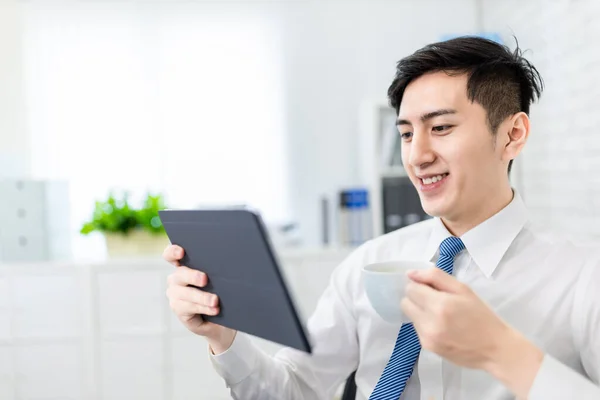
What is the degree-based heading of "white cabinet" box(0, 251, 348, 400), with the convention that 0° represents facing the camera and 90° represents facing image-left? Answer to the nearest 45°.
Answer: approximately 0°

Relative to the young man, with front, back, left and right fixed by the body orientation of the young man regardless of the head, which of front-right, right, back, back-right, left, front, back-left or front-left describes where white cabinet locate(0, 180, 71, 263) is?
right

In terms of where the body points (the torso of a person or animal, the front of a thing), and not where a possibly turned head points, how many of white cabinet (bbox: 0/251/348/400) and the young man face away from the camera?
0

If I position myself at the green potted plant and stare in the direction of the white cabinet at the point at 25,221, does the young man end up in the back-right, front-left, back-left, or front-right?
back-left

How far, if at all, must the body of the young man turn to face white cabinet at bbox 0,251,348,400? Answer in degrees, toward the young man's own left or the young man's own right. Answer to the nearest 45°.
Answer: approximately 90° to the young man's own right

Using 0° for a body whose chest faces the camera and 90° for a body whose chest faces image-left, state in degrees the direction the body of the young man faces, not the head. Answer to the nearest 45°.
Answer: approximately 45°

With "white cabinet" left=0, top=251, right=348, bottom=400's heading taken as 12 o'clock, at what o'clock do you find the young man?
The young man is roughly at 11 o'clock from the white cabinet.

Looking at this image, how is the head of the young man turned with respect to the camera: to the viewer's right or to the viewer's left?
to the viewer's left

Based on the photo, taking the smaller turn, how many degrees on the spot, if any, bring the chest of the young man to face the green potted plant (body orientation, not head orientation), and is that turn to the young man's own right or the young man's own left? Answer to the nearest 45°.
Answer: approximately 90° to the young man's own right
